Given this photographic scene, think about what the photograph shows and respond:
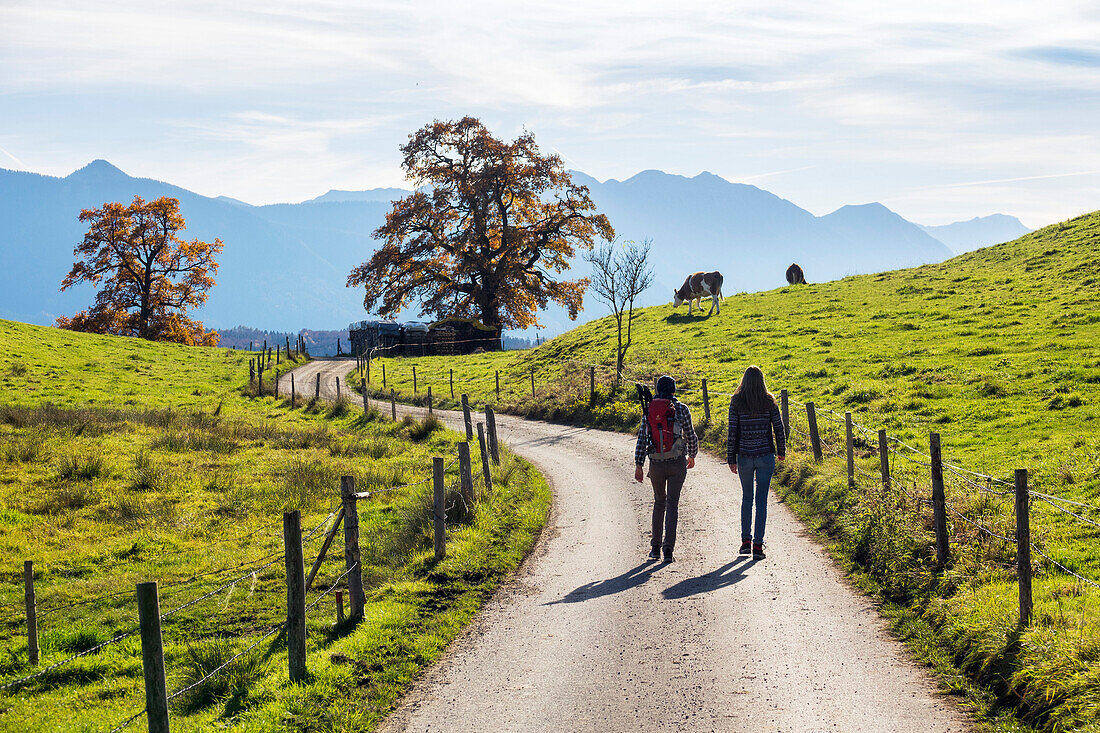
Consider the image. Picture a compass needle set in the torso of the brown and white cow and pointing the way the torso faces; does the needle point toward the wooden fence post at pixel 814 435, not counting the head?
no

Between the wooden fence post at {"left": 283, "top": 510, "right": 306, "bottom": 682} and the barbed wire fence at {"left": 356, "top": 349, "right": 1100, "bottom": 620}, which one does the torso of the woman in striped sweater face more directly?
the barbed wire fence

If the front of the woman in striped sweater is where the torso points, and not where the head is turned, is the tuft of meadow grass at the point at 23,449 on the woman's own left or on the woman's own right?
on the woman's own left

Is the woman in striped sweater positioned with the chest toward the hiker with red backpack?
no

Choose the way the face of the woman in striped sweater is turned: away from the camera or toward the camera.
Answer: away from the camera

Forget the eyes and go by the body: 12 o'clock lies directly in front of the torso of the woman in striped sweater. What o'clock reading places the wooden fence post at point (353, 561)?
The wooden fence post is roughly at 8 o'clock from the woman in striped sweater.

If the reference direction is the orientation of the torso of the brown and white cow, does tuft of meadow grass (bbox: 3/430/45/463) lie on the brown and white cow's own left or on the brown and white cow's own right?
on the brown and white cow's own left

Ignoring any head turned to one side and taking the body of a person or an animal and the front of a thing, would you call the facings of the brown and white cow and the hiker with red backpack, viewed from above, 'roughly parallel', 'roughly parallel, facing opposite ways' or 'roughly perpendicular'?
roughly perpendicular

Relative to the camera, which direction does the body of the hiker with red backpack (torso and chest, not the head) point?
away from the camera

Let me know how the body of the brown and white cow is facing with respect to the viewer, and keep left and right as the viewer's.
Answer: facing to the left of the viewer

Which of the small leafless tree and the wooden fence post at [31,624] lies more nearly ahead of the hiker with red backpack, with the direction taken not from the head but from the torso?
the small leafless tree

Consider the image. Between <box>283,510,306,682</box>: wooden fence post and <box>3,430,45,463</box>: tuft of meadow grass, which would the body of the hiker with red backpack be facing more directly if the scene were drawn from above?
the tuft of meadow grass

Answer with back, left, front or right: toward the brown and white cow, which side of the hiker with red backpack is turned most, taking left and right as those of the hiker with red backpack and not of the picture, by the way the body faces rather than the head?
front

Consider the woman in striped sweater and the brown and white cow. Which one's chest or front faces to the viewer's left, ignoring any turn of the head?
the brown and white cow

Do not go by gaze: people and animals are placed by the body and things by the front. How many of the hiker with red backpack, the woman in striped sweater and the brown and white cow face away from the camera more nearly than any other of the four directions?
2

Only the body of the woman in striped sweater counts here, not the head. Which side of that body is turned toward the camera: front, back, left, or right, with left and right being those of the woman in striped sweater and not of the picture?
back

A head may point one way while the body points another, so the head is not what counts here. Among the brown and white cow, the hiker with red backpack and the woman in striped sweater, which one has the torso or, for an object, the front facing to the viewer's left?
the brown and white cow

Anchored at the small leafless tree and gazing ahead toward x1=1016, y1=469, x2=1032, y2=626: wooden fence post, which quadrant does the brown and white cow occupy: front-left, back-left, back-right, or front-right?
back-left

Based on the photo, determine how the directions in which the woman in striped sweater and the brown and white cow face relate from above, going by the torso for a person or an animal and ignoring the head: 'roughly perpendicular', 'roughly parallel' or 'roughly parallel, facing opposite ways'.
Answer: roughly perpendicular
